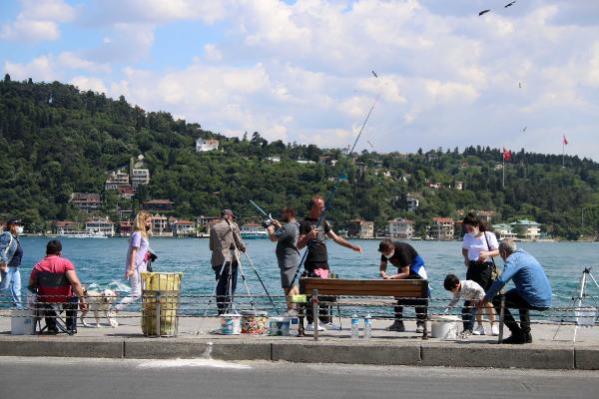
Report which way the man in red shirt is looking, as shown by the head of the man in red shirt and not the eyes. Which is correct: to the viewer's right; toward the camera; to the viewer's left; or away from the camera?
away from the camera

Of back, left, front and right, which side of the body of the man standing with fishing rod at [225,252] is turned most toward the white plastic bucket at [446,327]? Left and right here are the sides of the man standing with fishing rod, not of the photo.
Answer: right

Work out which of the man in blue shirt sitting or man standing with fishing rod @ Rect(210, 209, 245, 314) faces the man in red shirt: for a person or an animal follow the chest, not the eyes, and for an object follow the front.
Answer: the man in blue shirt sitting

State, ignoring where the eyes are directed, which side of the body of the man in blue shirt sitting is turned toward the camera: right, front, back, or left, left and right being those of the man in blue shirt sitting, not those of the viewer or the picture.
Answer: left

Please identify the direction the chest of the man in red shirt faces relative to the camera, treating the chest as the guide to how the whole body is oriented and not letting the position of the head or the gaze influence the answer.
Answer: away from the camera

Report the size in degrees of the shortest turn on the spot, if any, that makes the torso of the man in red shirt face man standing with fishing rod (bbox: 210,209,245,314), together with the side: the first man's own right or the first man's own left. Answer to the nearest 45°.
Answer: approximately 45° to the first man's own right
